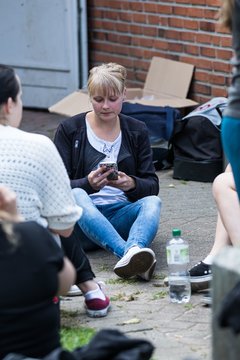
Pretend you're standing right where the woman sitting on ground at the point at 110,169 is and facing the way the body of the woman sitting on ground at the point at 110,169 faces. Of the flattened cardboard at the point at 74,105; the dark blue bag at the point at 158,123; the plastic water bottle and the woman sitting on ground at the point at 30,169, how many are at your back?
2

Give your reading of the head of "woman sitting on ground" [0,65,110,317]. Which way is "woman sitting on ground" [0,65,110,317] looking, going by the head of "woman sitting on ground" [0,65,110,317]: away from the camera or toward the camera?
away from the camera

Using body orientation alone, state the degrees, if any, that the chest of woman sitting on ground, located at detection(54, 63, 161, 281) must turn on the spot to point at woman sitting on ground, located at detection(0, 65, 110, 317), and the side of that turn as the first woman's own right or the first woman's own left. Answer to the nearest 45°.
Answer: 0° — they already face them

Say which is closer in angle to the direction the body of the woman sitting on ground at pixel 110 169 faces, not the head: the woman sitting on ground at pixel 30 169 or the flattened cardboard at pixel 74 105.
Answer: the woman sitting on ground

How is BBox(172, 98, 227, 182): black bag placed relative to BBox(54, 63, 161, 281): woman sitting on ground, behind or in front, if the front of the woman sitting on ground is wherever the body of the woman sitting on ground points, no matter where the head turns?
behind

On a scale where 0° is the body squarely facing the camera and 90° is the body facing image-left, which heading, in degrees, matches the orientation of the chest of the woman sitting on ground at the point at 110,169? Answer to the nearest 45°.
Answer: approximately 0°

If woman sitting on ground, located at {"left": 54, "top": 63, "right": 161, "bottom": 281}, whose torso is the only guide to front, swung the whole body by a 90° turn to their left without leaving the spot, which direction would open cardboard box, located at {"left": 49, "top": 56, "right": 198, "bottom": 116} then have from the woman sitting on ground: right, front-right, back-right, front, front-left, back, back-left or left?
left

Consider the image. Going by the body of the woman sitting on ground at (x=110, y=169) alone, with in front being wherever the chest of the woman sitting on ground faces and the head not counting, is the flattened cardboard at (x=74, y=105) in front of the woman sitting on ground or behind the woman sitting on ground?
behind

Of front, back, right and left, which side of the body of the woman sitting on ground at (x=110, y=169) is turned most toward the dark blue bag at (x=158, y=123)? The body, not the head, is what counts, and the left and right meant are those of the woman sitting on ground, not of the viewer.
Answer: back
